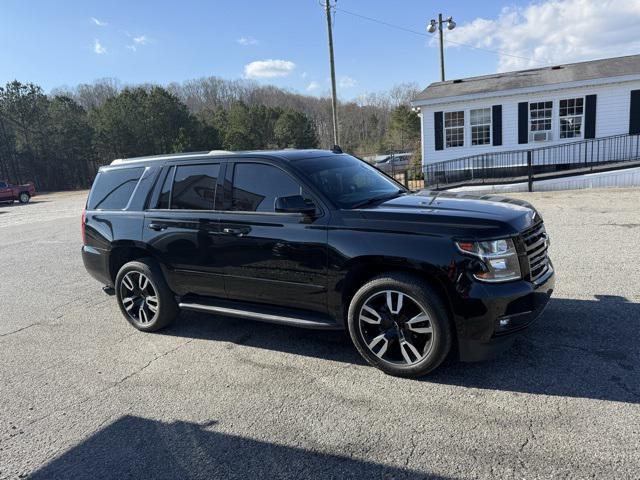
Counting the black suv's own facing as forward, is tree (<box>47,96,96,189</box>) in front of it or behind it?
behind

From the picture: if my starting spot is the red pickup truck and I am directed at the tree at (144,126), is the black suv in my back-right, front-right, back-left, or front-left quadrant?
back-right

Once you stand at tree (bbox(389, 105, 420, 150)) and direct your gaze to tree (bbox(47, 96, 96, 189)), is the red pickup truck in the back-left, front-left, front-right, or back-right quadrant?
front-left

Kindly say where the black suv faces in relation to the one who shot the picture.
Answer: facing the viewer and to the right of the viewer

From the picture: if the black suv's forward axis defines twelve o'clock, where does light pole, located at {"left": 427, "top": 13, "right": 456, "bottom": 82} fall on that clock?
The light pole is roughly at 8 o'clock from the black suv.

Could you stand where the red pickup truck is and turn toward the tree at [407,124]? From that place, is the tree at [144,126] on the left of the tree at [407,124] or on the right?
left

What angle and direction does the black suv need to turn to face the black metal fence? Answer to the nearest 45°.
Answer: approximately 90° to its left

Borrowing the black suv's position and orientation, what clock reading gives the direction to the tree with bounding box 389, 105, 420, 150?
The tree is roughly at 8 o'clock from the black suv.

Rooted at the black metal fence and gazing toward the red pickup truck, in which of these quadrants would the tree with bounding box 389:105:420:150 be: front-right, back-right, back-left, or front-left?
front-right

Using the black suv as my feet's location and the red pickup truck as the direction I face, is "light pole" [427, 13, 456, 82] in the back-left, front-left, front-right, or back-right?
front-right

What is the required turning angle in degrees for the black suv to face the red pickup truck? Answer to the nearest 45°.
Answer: approximately 180°

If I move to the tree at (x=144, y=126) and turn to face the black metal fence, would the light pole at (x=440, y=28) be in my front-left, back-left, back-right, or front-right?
front-left

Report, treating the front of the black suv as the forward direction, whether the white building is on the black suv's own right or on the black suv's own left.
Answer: on the black suv's own left
